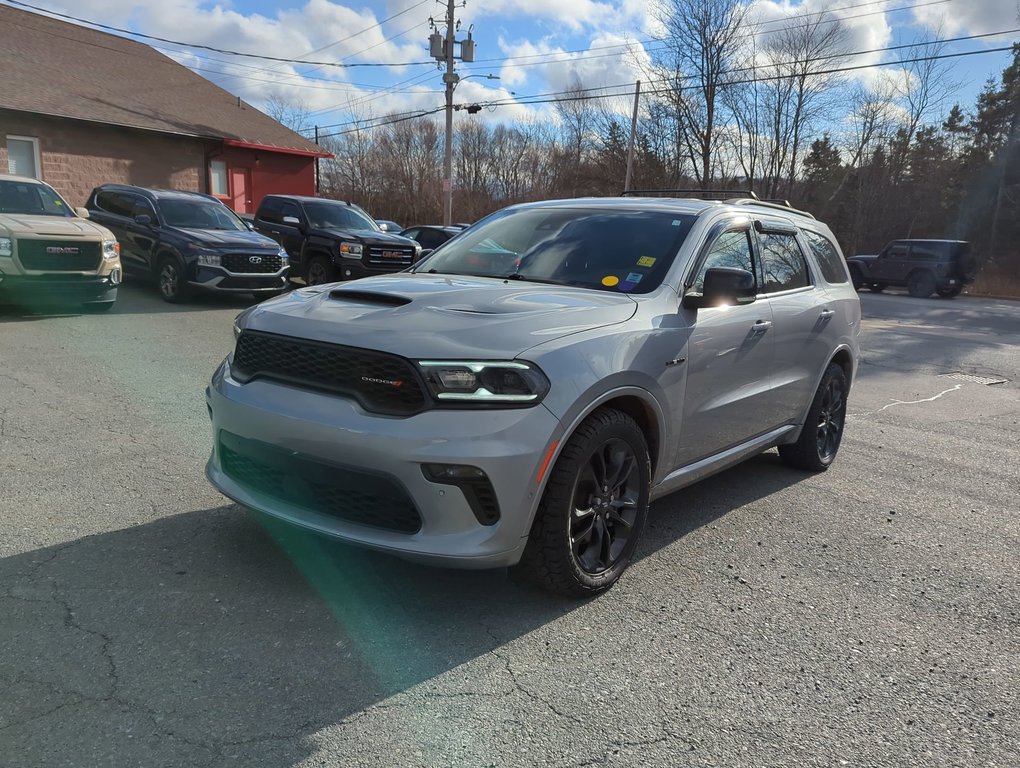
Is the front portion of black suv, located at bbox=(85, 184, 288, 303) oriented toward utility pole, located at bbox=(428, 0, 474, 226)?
no

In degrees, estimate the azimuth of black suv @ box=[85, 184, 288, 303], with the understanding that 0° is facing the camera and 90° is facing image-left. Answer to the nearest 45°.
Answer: approximately 315°

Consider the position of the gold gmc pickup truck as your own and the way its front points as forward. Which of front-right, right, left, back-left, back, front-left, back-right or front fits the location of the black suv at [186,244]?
left

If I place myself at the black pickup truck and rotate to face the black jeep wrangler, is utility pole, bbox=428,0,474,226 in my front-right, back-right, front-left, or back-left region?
front-left

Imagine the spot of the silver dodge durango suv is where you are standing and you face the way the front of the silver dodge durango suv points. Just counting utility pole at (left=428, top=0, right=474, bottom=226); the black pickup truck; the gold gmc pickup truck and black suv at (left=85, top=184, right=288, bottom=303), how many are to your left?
0

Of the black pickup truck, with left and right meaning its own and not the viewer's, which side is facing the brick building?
back

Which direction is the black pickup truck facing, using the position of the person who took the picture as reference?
facing the viewer and to the right of the viewer

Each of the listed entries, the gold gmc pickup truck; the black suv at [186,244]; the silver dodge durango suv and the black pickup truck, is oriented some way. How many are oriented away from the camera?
0

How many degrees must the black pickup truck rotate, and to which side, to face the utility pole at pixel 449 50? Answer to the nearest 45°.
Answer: approximately 135° to its left

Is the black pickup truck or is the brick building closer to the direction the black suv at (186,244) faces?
the black pickup truck

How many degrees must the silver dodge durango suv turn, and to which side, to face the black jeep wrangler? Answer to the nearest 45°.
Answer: approximately 180°

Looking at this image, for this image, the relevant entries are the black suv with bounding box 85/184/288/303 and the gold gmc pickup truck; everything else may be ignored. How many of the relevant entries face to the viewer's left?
0

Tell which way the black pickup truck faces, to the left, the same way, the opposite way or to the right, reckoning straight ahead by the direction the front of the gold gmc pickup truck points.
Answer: the same way

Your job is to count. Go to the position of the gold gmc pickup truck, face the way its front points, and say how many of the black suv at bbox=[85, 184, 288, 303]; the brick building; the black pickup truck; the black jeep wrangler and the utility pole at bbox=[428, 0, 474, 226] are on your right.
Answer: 0

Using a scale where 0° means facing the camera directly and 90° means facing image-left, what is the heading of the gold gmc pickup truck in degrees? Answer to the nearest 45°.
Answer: approximately 315°

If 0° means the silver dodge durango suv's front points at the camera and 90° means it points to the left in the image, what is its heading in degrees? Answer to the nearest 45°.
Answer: approximately 45°

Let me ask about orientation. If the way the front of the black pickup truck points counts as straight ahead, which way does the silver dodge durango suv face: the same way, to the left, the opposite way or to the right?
to the right

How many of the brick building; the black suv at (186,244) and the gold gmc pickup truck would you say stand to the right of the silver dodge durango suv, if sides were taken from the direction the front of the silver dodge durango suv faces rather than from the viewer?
3

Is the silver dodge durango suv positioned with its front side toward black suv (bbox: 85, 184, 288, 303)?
no

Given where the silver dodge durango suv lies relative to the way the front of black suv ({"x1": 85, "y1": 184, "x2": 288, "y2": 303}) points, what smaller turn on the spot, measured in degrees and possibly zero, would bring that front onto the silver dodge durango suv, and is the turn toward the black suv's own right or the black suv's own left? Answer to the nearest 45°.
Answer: approximately 45° to the black suv's own right
